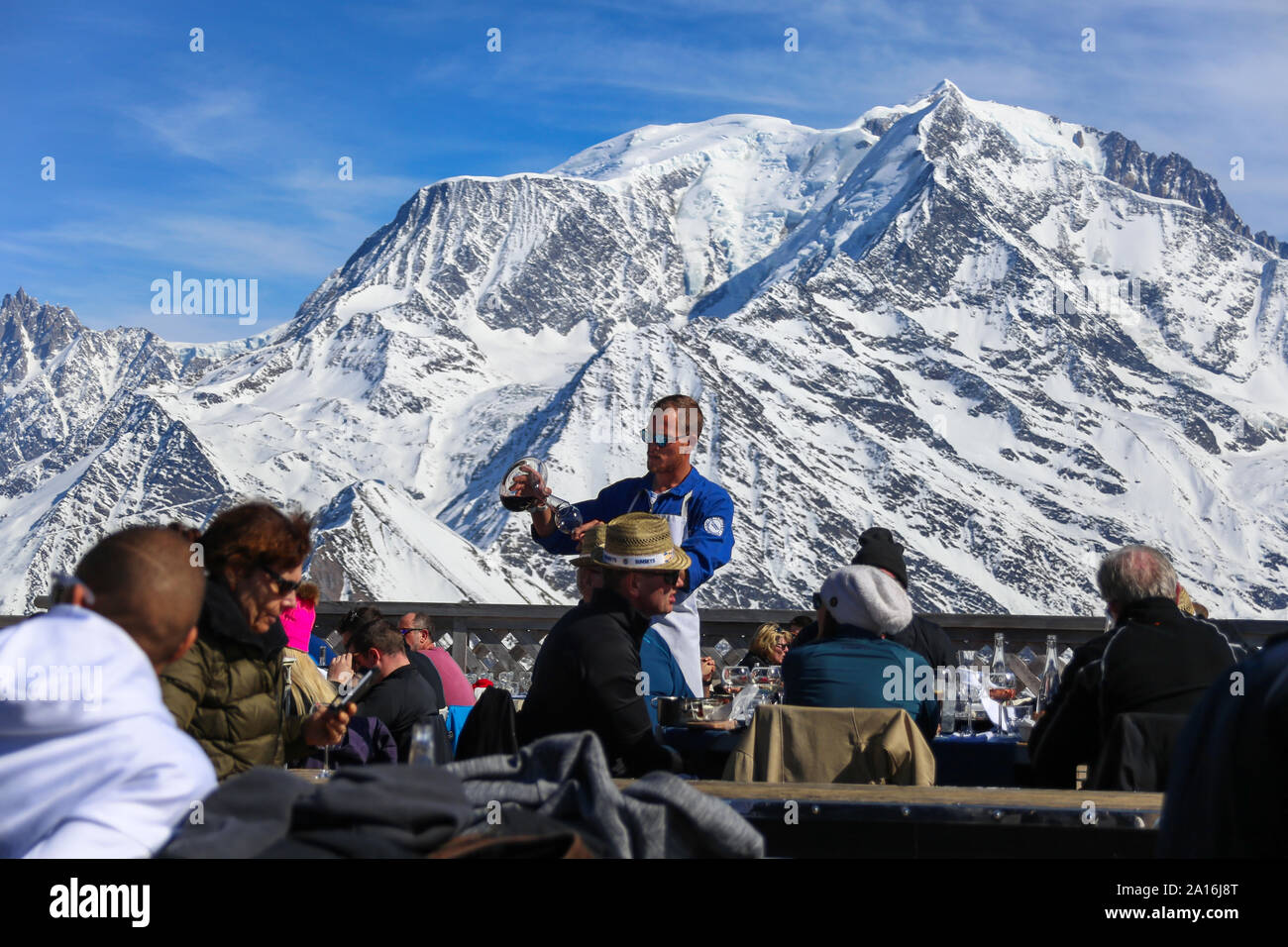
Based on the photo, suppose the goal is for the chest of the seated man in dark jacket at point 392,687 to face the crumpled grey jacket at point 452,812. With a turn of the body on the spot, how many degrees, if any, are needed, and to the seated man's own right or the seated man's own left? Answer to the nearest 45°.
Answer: approximately 135° to the seated man's own left

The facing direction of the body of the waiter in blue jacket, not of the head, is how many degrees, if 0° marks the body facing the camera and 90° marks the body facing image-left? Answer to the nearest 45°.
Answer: approximately 45°

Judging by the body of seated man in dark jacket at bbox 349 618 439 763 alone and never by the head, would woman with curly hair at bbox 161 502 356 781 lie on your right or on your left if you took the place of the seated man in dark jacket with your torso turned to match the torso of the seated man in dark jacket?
on your left

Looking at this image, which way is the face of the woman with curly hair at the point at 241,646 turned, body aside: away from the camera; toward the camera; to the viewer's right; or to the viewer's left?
to the viewer's right

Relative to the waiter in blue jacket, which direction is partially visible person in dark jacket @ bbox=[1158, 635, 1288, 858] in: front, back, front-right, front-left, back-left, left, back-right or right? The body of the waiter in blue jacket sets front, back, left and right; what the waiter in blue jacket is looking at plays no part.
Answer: front-left

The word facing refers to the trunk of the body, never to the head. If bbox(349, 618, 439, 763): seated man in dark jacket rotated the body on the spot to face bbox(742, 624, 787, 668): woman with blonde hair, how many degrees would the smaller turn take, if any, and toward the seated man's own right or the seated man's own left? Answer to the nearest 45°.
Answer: approximately 90° to the seated man's own right

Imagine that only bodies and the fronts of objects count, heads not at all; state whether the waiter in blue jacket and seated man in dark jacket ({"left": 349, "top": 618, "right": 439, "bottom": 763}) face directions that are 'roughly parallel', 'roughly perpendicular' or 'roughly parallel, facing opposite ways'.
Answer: roughly perpendicular
